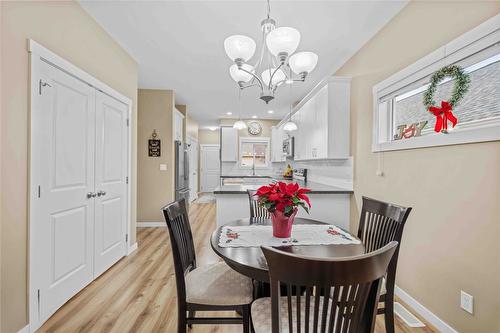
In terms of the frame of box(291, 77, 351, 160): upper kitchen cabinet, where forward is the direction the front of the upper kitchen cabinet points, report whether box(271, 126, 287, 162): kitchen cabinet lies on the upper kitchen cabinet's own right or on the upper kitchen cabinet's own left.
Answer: on the upper kitchen cabinet's own right

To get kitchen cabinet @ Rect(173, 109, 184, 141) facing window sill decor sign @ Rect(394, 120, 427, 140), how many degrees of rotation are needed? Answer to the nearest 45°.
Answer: approximately 45° to its right

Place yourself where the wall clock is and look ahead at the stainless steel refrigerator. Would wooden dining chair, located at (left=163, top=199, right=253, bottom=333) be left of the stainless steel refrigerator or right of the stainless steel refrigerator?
left

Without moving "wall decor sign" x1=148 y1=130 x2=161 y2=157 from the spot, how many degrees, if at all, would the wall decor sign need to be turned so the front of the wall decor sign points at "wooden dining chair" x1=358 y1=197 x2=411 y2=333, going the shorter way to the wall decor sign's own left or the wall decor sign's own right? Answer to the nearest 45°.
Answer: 0° — it already faces it

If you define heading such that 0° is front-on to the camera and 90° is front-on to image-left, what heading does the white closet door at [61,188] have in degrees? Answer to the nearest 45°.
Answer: approximately 315°

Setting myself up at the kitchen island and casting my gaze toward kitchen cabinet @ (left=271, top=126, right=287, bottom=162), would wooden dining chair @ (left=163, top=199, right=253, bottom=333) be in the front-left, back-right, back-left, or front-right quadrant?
back-left

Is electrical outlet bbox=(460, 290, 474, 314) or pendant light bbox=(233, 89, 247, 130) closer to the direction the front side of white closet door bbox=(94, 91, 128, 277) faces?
the electrical outlet

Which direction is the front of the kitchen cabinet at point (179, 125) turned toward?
to the viewer's right

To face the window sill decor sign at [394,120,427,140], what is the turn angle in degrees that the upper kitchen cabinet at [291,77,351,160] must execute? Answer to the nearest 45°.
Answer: approximately 135° to its left

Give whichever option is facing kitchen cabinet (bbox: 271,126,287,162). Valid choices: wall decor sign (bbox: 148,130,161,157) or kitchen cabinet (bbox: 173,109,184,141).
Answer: kitchen cabinet (bbox: 173,109,184,141)

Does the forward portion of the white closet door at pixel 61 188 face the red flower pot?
yes
